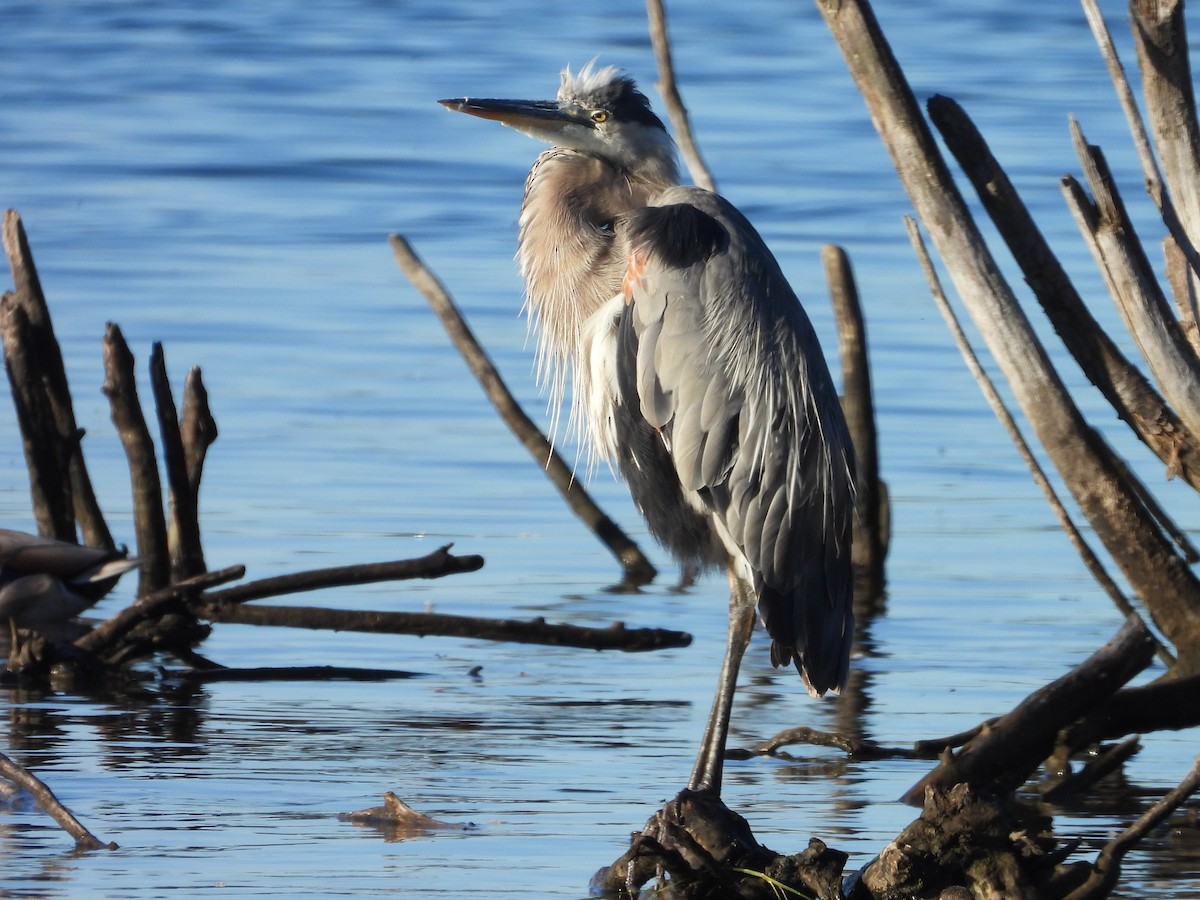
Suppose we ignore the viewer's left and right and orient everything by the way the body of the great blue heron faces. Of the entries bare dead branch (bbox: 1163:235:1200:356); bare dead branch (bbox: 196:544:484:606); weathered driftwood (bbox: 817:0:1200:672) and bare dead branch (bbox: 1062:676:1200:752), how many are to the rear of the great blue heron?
3

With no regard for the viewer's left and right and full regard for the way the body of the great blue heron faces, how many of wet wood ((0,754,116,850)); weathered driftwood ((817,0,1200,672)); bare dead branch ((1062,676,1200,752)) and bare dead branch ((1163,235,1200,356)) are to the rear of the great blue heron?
3

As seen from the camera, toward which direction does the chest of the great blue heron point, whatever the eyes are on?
to the viewer's left

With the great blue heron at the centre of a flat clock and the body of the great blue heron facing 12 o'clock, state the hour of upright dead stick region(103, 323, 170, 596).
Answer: The upright dead stick is roughly at 1 o'clock from the great blue heron.

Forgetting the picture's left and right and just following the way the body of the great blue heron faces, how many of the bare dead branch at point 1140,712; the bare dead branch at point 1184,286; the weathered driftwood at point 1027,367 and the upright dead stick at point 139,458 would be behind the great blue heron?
3

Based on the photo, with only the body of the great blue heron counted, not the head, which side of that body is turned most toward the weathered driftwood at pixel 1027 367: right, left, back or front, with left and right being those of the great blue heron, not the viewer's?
back

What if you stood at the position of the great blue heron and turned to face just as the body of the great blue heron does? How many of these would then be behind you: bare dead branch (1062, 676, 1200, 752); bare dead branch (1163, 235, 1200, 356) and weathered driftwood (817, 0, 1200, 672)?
3

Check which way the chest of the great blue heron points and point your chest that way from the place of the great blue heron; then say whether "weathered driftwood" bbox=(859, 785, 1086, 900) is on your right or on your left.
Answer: on your left

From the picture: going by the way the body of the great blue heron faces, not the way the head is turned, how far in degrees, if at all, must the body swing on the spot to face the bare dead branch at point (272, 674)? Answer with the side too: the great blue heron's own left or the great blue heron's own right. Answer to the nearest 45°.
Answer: approximately 45° to the great blue heron's own right

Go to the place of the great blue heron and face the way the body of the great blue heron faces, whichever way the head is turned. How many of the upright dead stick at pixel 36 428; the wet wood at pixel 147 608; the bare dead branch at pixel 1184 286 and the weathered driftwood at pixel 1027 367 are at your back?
2

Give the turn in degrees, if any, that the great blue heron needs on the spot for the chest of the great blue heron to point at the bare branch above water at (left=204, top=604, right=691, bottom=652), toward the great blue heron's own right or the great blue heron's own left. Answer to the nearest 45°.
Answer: approximately 45° to the great blue heron's own right

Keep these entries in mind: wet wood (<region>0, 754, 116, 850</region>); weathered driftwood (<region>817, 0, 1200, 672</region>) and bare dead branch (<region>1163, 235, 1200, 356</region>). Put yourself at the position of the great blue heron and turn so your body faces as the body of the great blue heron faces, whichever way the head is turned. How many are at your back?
2

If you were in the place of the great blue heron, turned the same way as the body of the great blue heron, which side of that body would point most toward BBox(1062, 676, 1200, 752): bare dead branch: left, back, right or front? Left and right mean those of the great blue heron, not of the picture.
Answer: back

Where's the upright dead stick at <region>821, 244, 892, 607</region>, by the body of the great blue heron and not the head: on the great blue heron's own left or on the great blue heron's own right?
on the great blue heron's own right

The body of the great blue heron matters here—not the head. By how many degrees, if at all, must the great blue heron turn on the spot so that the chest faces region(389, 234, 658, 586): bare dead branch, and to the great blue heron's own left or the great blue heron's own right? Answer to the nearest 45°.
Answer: approximately 90° to the great blue heron's own right
